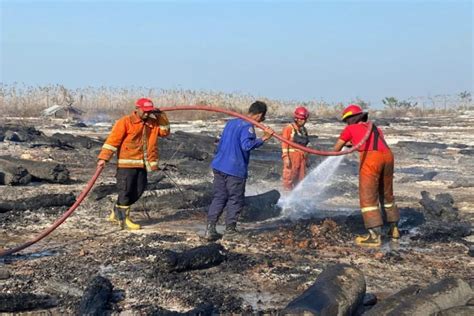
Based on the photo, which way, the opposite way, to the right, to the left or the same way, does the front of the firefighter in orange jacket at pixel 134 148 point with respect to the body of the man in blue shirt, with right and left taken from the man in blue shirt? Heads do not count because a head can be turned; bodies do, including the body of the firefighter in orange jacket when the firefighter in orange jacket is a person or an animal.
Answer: to the right

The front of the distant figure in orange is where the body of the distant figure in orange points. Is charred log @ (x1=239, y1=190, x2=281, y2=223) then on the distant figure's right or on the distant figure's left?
on the distant figure's right

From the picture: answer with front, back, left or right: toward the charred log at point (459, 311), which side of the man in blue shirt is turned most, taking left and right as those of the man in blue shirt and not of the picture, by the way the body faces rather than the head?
right

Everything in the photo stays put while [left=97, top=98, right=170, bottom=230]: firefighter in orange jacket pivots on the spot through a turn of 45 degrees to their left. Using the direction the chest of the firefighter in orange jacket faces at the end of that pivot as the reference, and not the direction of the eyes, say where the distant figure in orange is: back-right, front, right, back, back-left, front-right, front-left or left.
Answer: front-left

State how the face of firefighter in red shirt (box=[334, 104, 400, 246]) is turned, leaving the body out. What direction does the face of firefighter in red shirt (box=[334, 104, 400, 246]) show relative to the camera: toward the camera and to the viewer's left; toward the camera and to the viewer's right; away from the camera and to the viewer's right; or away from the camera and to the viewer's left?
away from the camera and to the viewer's left

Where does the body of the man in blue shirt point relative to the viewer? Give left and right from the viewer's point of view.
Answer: facing away from the viewer and to the right of the viewer

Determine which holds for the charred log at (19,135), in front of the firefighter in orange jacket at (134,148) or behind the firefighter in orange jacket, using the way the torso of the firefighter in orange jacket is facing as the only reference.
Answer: behind

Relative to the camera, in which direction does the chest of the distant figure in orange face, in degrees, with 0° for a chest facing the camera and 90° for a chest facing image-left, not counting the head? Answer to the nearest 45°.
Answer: approximately 315°

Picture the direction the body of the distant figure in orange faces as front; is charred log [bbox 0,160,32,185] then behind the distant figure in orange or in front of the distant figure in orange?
behind
